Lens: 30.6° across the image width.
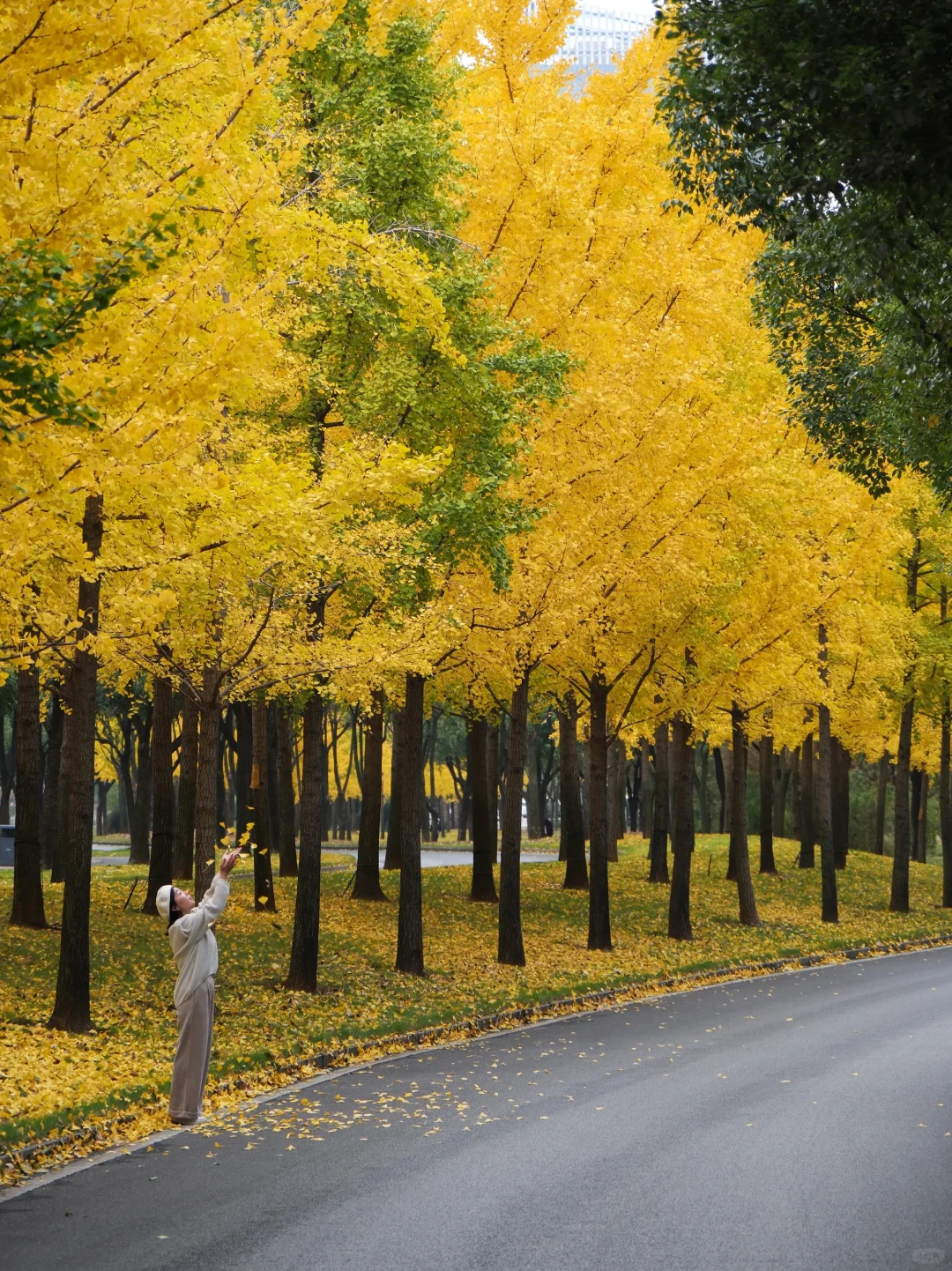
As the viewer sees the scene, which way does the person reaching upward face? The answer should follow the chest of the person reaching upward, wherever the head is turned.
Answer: to the viewer's right
